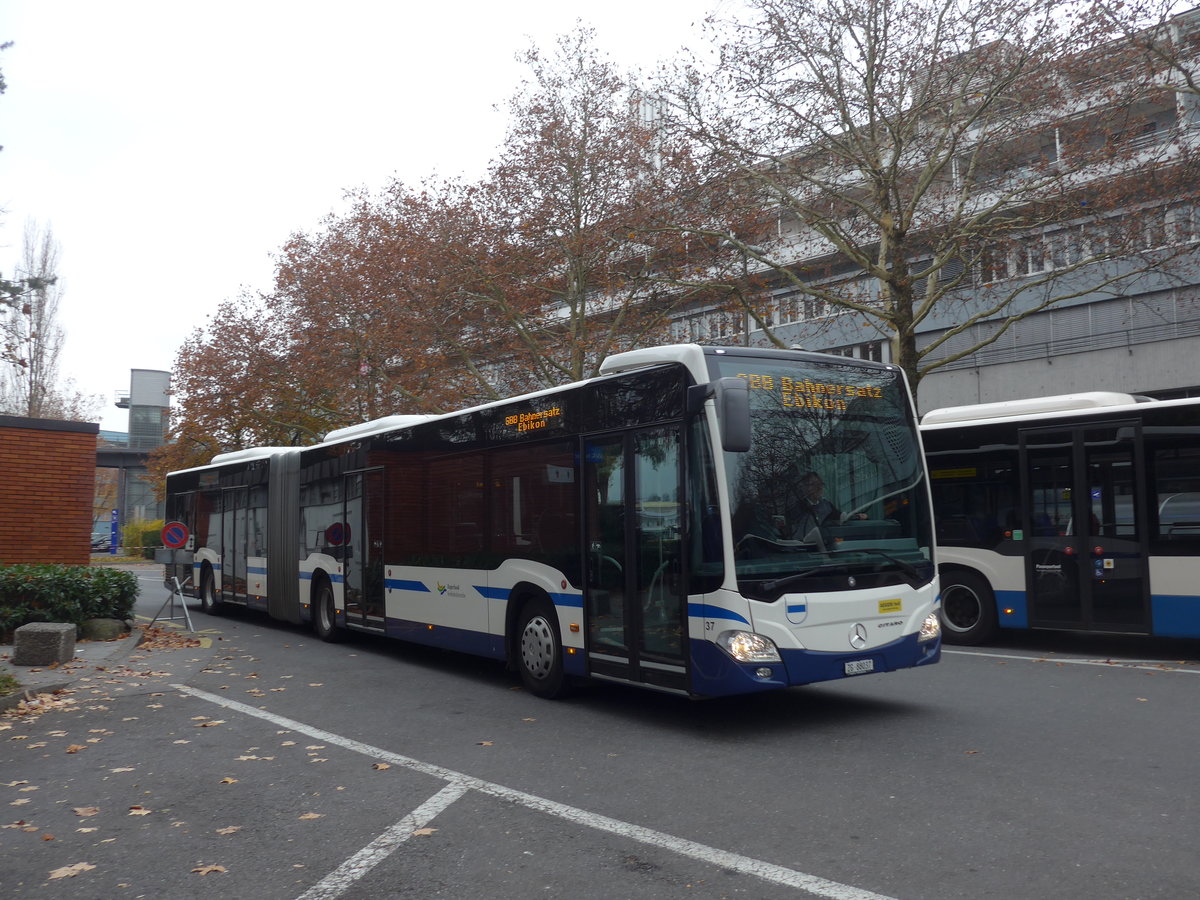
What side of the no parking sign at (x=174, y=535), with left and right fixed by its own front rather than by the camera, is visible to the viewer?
front

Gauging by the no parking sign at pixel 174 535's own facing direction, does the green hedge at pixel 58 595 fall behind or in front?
in front

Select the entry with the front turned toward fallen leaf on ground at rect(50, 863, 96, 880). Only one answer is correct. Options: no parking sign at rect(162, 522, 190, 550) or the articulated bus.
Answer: the no parking sign

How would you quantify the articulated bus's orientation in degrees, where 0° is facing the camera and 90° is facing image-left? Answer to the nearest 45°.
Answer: approximately 315°

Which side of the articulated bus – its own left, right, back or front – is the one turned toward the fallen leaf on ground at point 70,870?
right

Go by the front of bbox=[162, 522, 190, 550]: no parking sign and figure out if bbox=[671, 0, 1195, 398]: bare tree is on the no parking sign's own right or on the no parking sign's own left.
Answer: on the no parking sign's own left

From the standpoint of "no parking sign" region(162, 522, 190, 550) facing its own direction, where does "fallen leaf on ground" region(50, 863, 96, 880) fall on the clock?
The fallen leaf on ground is roughly at 12 o'clock from the no parking sign.

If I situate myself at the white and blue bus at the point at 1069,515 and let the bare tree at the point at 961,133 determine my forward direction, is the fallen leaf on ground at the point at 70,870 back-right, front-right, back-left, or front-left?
back-left

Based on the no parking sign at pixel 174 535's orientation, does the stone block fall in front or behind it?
in front

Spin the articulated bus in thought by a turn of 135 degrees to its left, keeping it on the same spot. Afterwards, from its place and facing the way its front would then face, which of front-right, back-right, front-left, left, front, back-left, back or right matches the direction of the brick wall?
front-left

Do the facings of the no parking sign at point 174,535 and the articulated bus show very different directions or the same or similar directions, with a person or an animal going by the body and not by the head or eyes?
same or similar directions

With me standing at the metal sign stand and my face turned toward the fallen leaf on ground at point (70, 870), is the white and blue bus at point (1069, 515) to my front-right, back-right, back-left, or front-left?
front-left

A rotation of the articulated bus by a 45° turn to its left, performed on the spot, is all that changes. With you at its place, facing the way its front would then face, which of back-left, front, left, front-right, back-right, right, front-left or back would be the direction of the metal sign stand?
back-left

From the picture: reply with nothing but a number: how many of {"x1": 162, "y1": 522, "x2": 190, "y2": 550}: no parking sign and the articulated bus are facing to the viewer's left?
0

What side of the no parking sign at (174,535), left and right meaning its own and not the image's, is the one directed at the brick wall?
right

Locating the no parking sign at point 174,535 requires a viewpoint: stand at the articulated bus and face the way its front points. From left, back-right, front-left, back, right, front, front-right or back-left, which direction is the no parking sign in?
back
